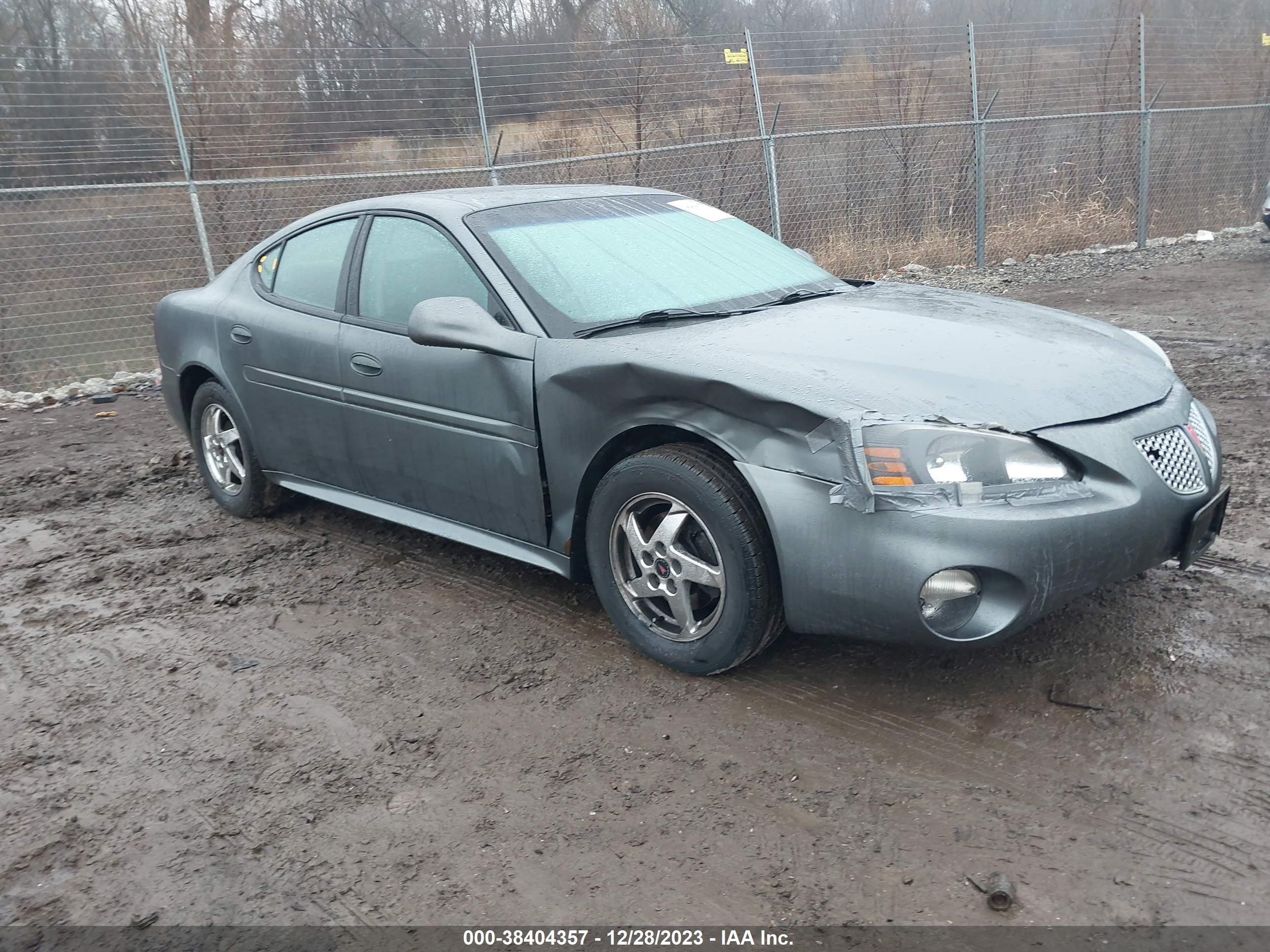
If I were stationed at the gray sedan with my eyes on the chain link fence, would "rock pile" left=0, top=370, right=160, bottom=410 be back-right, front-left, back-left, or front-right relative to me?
front-left

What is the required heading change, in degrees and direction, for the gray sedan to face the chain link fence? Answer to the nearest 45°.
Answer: approximately 135° to its left

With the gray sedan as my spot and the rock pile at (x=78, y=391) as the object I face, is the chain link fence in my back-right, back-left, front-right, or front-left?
front-right

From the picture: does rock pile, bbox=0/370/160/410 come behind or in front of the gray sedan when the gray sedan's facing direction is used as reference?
behind

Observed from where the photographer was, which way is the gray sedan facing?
facing the viewer and to the right of the viewer
